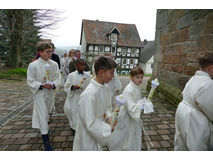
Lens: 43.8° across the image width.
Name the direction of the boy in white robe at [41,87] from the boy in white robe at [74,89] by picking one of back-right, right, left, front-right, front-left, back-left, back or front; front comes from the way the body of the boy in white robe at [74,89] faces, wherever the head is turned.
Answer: right

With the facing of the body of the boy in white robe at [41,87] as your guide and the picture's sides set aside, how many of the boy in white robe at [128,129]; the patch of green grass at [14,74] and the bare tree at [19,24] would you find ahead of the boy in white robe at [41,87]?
1

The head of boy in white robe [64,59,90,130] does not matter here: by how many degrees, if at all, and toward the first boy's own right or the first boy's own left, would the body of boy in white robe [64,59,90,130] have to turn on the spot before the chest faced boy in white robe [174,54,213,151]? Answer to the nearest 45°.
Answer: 0° — they already face them

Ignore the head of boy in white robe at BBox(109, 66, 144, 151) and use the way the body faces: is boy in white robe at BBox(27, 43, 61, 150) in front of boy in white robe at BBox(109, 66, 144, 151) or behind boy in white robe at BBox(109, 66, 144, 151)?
behind

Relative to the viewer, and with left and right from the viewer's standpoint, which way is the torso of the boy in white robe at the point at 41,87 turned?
facing the viewer and to the right of the viewer

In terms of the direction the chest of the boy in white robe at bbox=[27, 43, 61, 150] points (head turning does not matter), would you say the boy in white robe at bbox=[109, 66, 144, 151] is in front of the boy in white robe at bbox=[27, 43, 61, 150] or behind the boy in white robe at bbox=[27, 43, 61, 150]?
in front

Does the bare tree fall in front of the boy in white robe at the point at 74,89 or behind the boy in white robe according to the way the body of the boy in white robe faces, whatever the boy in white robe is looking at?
behind
